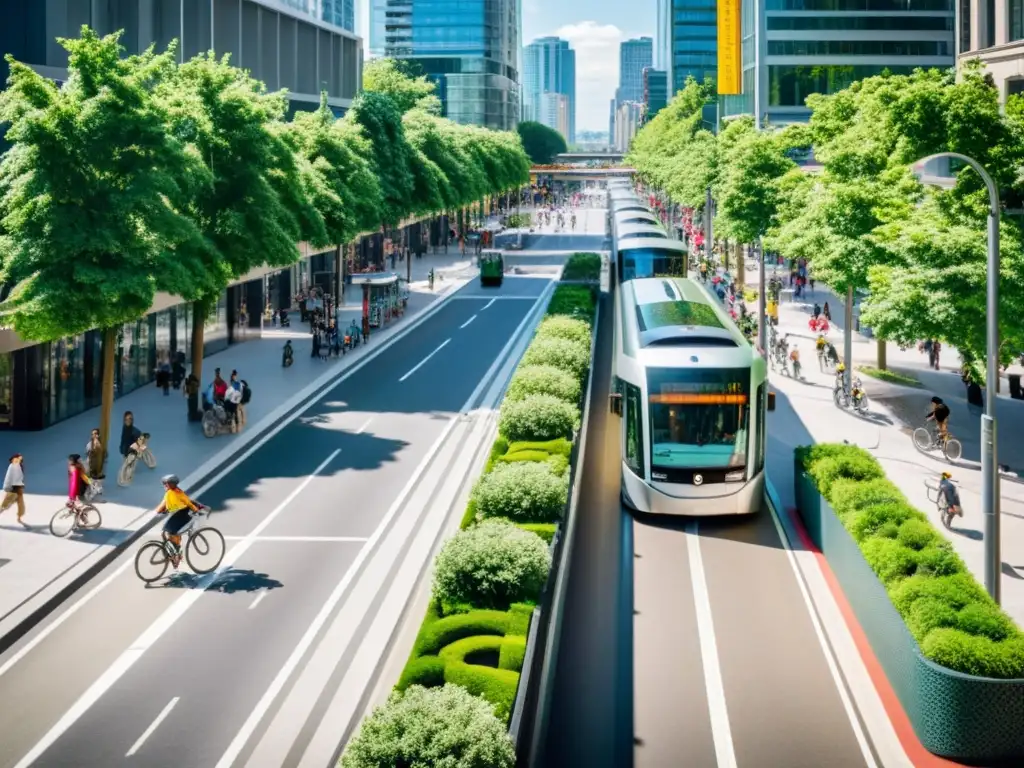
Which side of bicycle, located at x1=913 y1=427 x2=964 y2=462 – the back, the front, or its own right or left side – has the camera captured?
left

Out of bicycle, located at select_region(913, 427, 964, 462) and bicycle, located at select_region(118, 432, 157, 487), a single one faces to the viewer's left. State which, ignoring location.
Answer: bicycle, located at select_region(913, 427, 964, 462)

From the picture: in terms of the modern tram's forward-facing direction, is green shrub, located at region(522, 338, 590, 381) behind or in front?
behind

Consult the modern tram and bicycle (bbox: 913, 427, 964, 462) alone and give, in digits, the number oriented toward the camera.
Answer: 1

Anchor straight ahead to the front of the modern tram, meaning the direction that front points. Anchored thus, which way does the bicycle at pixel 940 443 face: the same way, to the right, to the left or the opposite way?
to the right

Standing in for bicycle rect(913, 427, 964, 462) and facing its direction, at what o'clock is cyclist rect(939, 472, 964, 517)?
The cyclist is roughly at 9 o'clock from the bicycle.

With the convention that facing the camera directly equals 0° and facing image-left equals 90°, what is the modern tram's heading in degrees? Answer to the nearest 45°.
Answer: approximately 0°
